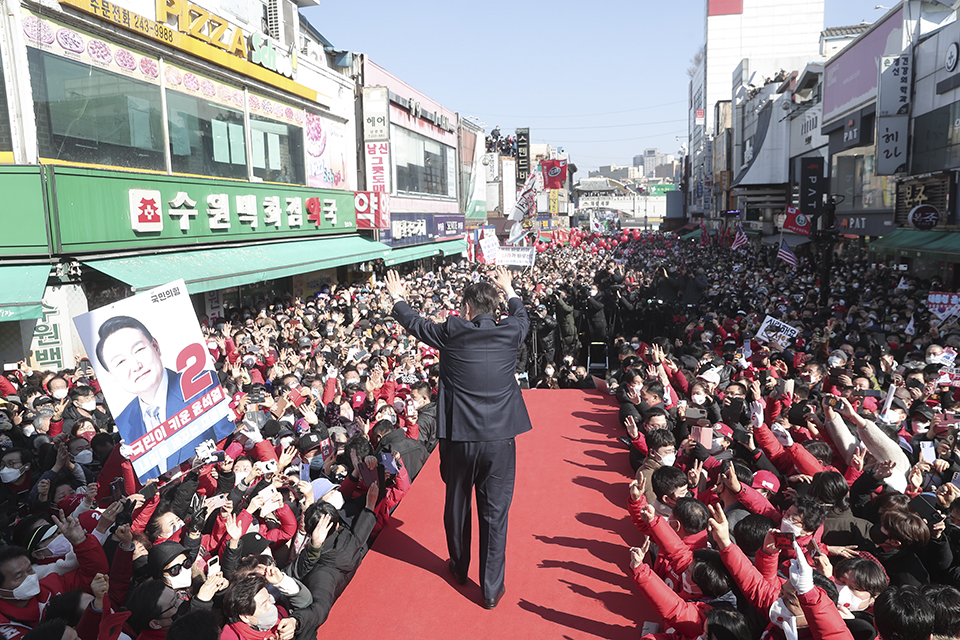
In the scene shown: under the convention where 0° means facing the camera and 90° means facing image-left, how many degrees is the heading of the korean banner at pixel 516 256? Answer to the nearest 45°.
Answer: approximately 0°

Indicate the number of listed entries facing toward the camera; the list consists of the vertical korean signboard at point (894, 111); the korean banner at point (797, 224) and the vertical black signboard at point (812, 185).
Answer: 3

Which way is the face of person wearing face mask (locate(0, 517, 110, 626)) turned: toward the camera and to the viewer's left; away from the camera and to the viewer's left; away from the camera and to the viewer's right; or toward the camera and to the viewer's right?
toward the camera and to the viewer's right

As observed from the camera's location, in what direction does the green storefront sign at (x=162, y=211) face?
facing the viewer and to the right of the viewer

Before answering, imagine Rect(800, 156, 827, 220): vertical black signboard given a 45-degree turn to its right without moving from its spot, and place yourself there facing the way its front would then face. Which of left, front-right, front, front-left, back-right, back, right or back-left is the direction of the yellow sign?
front

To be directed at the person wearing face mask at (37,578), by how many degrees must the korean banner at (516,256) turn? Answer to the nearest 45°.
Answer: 0° — it already faces them

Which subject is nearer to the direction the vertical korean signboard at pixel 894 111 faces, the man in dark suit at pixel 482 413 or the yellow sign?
the man in dark suit

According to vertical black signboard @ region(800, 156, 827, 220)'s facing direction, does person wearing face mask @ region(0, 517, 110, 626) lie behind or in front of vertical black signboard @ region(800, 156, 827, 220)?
in front

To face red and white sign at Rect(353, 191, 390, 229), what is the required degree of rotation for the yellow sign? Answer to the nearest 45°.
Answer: approximately 90° to its left

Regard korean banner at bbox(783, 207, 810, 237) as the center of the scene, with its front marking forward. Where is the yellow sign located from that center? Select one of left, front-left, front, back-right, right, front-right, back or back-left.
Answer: front-right

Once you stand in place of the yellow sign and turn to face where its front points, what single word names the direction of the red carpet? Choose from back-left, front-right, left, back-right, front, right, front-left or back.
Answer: front-right

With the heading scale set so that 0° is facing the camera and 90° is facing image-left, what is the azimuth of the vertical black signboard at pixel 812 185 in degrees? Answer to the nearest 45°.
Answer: approximately 0°
